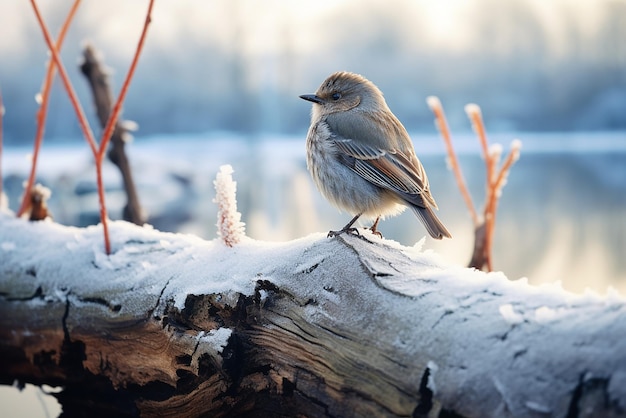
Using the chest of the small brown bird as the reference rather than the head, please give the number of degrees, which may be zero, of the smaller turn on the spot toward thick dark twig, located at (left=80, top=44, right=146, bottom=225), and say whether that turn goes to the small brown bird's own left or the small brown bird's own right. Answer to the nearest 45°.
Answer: approximately 45° to the small brown bird's own right

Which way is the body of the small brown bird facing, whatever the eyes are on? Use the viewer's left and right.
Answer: facing to the left of the viewer
